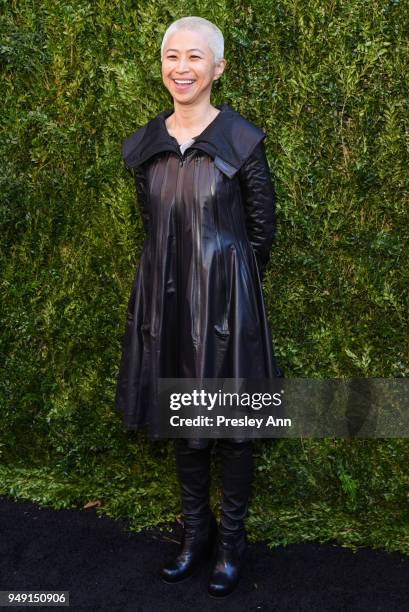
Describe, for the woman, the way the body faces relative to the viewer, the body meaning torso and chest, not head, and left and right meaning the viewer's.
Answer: facing the viewer and to the left of the viewer
